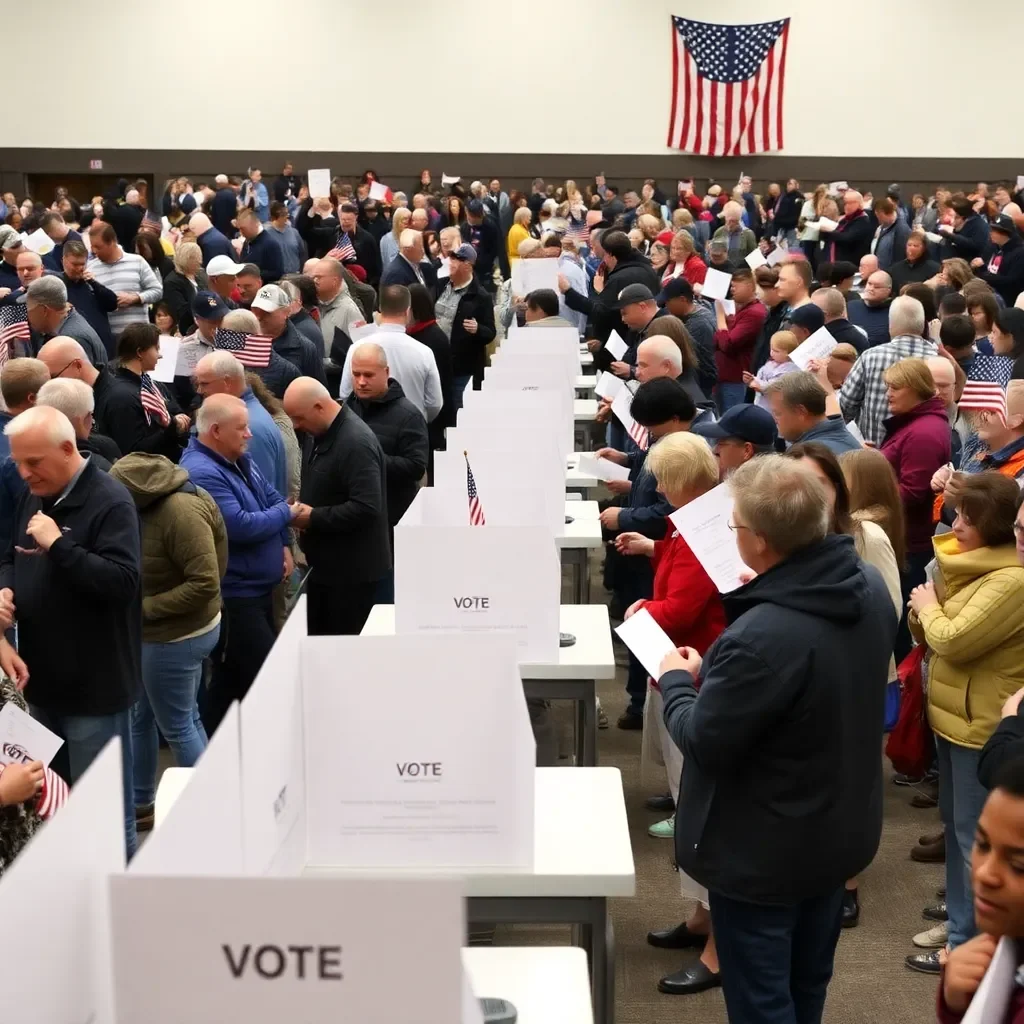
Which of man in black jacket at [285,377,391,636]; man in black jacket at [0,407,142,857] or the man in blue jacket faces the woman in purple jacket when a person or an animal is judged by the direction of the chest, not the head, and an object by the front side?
the man in blue jacket

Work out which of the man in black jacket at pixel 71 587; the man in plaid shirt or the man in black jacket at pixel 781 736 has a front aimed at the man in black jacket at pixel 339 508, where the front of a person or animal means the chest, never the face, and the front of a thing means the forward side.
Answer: the man in black jacket at pixel 781 736

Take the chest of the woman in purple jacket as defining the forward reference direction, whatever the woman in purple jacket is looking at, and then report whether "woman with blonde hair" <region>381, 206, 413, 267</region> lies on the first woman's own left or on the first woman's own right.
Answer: on the first woman's own right

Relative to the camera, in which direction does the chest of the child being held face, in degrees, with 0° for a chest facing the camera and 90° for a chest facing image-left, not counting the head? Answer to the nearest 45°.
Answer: approximately 90°

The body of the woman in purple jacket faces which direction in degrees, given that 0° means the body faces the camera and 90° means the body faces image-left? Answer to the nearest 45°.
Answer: approximately 90°

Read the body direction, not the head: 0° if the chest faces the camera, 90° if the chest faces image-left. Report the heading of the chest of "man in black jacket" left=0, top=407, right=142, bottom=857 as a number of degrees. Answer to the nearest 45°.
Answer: approximately 45°

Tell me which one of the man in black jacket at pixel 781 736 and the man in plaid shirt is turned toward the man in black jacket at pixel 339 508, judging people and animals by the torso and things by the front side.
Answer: the man in black jacket at pixel 781 736

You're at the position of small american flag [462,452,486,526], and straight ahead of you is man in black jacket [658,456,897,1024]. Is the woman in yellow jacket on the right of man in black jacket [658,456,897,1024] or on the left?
left

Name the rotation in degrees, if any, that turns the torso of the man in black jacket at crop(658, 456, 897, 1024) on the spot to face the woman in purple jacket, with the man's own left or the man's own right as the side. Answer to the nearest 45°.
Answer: approximately 45° to the man's own right

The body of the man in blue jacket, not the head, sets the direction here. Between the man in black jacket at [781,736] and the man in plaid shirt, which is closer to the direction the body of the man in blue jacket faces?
the man in plaid shirt

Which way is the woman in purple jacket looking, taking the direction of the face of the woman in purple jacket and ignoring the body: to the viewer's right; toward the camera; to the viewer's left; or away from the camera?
to the viewer's left
